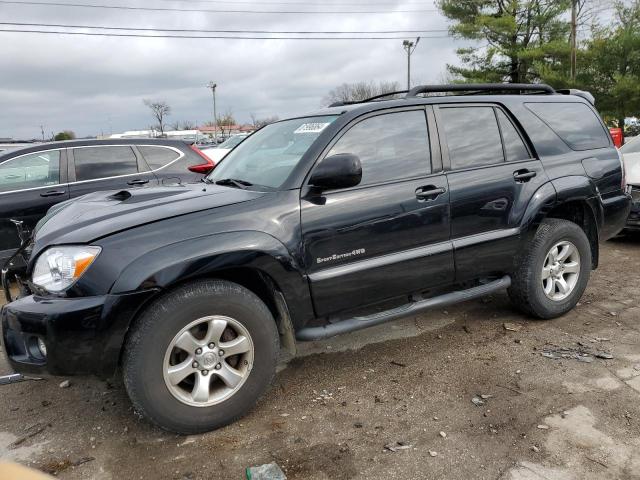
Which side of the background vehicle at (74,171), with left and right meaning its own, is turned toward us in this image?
left

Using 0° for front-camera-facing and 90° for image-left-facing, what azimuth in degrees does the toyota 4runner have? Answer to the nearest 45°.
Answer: approximately 45°

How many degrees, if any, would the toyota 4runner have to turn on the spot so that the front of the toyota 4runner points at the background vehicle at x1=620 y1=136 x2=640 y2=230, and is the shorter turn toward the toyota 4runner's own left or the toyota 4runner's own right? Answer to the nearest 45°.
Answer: approximately 180°

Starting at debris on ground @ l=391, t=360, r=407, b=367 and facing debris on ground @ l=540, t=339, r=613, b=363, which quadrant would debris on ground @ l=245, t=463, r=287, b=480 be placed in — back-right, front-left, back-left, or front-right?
back-right

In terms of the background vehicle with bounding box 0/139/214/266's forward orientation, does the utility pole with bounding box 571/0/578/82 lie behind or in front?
behind

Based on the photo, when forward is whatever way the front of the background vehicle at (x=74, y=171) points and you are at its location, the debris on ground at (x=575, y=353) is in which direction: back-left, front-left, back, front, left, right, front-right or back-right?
back-left

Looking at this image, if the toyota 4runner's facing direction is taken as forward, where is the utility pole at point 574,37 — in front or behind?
behind

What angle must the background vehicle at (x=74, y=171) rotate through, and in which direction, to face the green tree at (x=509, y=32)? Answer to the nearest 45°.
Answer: approximately 135° to its right

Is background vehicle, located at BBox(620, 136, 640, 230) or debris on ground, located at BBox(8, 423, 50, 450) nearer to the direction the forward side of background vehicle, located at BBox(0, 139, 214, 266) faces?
the debris on ground

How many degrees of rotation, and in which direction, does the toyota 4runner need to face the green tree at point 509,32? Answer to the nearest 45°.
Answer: approximately 180°

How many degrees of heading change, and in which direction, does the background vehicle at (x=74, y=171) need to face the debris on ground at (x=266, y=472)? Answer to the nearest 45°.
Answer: approximately 90° to its left
